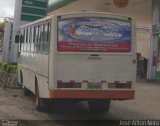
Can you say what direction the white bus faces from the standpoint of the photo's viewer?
facing away from the viewer
